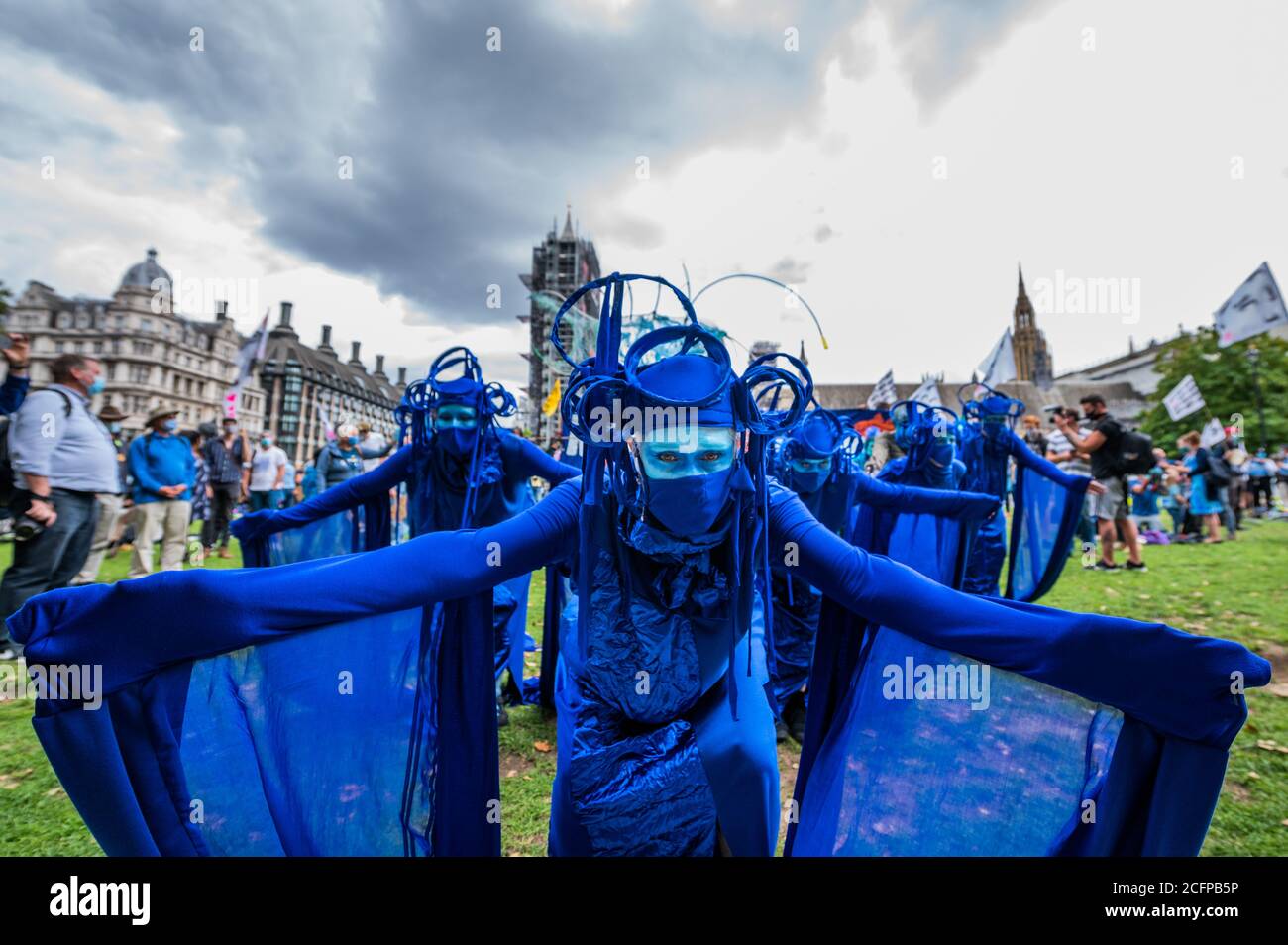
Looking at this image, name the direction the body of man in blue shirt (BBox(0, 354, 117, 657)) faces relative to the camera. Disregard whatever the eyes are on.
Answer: to the viewer's right

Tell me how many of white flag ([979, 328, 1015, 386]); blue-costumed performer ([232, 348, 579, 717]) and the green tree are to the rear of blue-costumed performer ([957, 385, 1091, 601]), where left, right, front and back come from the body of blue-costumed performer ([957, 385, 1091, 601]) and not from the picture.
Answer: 2

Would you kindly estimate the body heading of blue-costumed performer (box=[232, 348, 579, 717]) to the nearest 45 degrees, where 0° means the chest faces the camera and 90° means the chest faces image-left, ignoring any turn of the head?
approximately 0°

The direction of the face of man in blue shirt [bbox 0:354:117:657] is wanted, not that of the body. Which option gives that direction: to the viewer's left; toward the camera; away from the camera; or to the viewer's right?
to the viewer's right

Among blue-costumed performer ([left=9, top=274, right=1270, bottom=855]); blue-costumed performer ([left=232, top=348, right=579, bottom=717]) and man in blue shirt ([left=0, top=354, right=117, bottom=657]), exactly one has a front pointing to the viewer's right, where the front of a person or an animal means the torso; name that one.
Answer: the man in blue shirt

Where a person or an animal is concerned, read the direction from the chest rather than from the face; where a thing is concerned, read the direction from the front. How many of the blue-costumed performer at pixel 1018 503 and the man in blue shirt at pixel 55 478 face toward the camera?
1

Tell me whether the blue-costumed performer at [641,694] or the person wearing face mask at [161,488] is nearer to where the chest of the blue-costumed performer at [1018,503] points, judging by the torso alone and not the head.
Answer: the blue-costumed performer

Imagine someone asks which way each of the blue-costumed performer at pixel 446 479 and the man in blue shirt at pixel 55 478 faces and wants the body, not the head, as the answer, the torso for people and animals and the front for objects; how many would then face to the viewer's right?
1

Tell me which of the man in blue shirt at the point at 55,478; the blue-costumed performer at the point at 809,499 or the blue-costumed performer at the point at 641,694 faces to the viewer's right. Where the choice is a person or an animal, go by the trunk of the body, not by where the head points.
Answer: the man in blue shirt

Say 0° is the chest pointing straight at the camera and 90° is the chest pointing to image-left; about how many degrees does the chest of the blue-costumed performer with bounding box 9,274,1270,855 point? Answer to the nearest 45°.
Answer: approximately 0°
